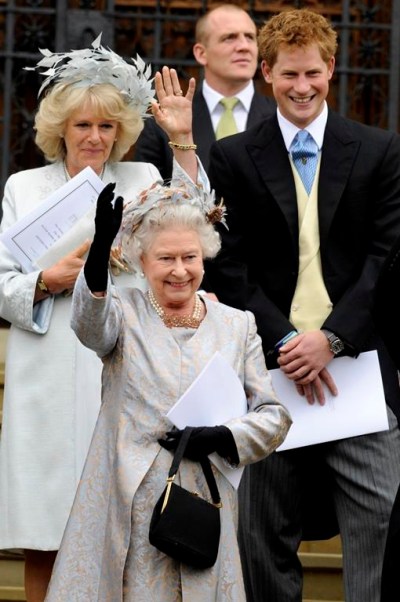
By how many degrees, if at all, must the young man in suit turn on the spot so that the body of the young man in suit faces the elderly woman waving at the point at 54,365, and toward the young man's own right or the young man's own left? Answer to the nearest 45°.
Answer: approximately 90° to the young man's own right

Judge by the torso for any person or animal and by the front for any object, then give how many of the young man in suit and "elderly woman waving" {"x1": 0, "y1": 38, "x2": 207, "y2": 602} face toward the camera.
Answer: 2

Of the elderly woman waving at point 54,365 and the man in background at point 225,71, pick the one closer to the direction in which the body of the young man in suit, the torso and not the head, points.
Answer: the elderly woman waving

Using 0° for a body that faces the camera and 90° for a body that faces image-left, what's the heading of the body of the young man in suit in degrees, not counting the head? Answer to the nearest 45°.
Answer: approximately 0°

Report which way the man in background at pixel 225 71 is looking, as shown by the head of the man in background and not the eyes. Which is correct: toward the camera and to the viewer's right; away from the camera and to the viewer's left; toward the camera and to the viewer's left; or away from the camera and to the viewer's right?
toward the camera and to the viewer's right

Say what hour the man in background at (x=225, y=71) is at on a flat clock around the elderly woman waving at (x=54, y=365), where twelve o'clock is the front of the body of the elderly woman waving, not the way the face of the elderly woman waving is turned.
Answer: The man in background is roughly at 7 o'clock from the elderly woman waving.

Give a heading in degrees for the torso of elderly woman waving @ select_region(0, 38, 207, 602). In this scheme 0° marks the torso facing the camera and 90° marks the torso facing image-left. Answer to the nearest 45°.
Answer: approximately 0°

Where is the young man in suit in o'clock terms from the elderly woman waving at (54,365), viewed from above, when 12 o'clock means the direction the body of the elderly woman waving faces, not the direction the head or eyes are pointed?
The young man in suit is roughly at 9 o'clock from the elderly woman waving.
